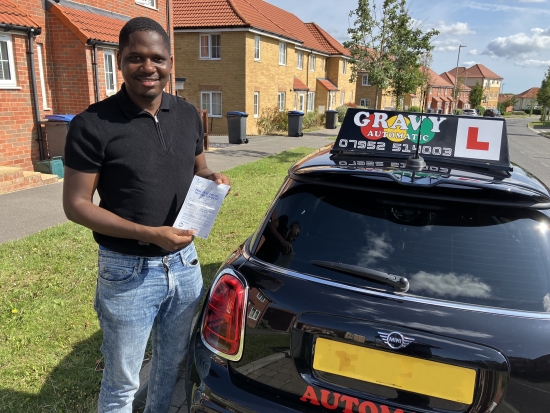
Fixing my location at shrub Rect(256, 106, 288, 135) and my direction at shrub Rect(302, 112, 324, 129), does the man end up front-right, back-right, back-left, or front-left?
back-right

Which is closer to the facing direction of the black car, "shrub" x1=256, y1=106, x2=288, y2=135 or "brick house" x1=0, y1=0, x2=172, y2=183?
the shrub

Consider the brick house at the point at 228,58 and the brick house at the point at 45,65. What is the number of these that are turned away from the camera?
0

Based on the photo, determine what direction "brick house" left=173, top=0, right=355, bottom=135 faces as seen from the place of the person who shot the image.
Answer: facing the viewer and to the right of the viewer

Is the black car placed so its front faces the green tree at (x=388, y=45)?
yes

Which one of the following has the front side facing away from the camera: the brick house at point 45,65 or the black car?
the black car

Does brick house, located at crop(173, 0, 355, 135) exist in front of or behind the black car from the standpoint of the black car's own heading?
in front

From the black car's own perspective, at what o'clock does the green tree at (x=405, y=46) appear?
The green tree is roughly at 12 o'clock from the black car.

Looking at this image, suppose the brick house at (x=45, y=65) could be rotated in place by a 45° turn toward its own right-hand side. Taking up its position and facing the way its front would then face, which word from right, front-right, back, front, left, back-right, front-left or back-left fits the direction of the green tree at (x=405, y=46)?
left

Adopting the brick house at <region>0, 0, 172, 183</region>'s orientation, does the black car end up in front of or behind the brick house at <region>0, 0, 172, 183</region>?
in front

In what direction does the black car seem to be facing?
away from the camera

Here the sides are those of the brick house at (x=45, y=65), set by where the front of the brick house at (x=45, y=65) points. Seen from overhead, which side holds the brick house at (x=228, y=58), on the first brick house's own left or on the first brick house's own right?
on the first brick house's own left

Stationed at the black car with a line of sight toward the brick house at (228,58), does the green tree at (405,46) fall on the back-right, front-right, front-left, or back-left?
front-right

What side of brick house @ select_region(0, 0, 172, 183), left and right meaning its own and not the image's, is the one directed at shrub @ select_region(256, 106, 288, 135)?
left

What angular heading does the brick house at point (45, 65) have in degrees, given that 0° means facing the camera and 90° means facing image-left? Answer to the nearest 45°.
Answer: approximately 315°

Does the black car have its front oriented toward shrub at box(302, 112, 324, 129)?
yes

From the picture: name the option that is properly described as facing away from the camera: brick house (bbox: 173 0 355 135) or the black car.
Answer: the black car
